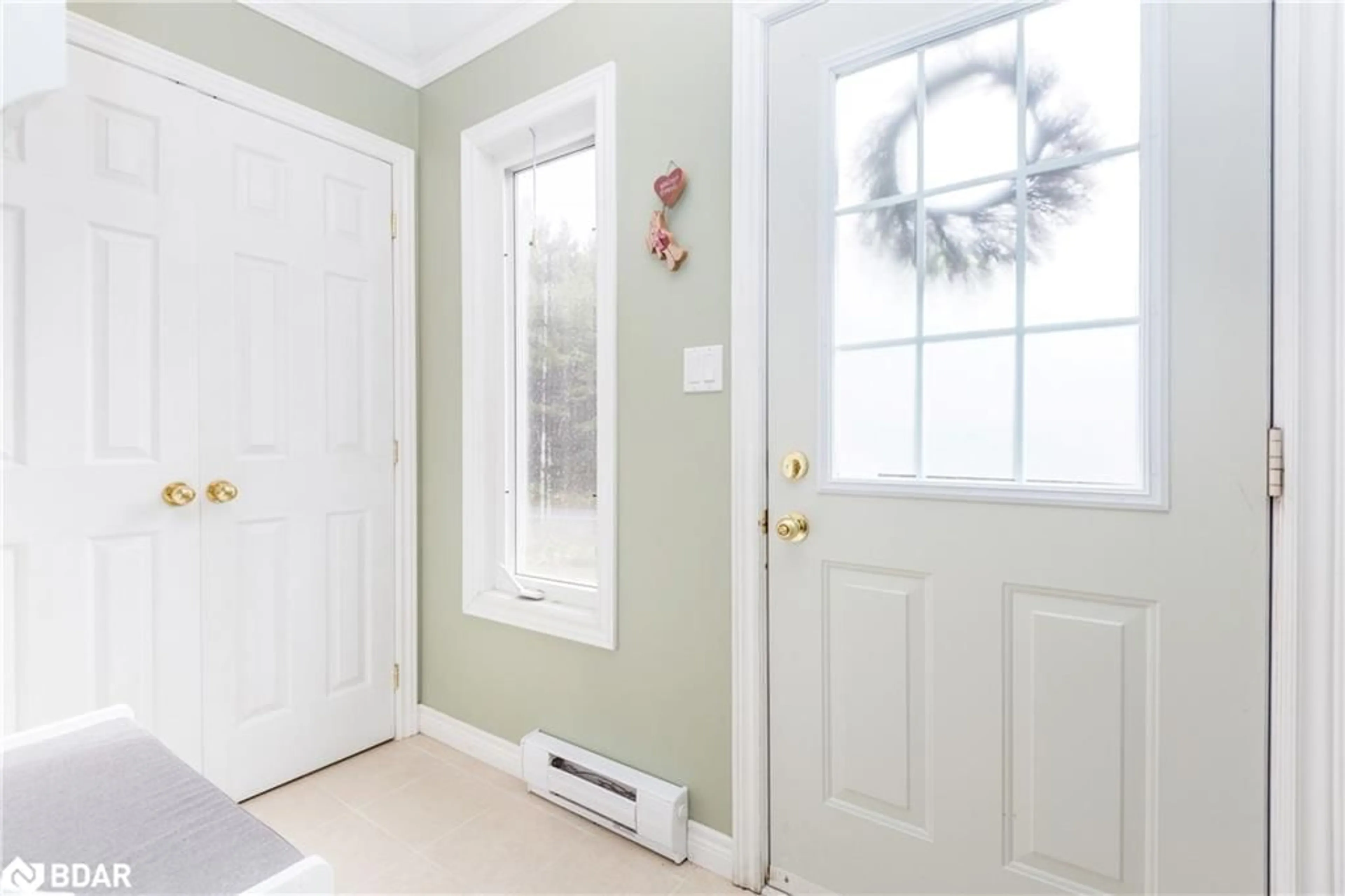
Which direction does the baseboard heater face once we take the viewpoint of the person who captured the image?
facing the viewer and to the left of the viewer

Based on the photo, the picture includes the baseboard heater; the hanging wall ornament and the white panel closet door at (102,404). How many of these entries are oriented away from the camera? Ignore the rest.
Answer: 0

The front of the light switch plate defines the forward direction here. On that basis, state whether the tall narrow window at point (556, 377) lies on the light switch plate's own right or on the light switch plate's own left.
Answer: on the light switch plate's own right

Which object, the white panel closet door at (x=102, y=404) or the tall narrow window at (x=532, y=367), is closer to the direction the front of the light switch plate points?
the white panel closet door

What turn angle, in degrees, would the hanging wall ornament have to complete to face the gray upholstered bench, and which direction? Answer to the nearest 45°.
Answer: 0° — it already faces it

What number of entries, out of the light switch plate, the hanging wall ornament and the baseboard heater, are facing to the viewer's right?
0

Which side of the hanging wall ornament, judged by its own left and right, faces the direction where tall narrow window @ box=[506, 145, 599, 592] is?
right

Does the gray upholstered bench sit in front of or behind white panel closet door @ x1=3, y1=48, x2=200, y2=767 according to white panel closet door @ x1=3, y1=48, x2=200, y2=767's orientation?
in front

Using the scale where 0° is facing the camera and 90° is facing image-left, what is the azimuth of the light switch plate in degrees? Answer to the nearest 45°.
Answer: approximately 45°

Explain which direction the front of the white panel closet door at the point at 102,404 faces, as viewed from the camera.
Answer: facing the viewer and to the right of the viewer

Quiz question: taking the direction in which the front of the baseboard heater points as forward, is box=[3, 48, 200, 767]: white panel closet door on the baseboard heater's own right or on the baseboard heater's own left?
on the baseboard heater's own right

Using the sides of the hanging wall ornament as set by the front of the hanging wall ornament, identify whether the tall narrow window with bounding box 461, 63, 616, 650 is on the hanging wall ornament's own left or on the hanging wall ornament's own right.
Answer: on the hanging wall ornament's own right
